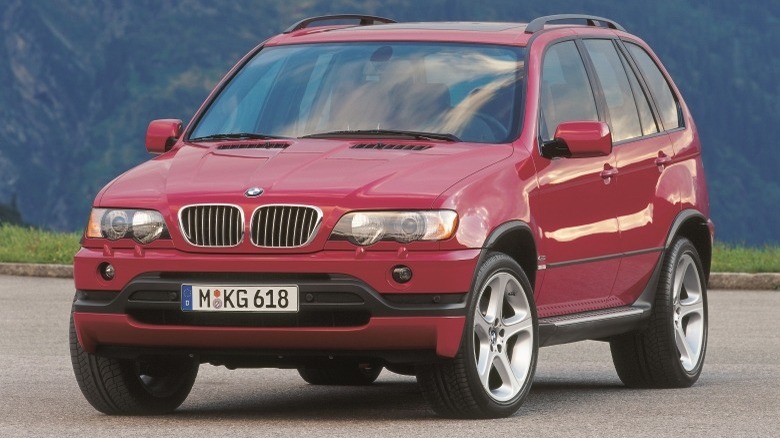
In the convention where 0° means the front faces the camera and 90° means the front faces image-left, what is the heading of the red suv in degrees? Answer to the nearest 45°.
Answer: approximately 45°
